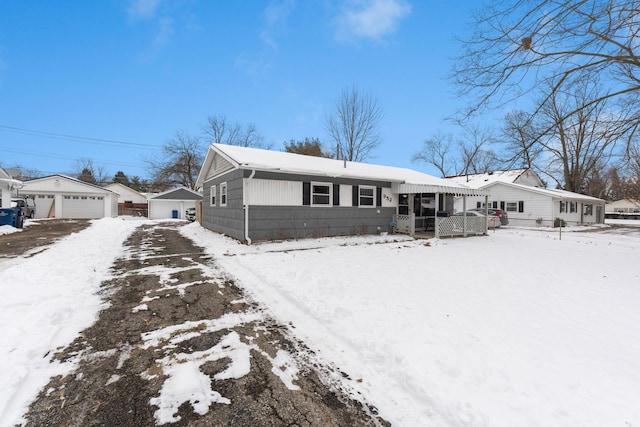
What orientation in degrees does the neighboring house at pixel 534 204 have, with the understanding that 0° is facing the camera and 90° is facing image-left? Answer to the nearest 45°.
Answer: approximately 315°

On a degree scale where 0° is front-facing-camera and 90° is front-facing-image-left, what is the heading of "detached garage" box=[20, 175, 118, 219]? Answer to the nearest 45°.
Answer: approximately 0°

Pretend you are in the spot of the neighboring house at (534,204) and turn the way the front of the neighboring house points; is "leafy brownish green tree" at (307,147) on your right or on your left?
on your right

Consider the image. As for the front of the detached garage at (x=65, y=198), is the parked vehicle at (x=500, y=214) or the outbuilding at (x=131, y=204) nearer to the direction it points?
the parked vehicle

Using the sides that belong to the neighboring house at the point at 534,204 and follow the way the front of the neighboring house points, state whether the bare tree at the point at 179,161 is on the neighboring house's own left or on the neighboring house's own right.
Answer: on the neighboring house's own right

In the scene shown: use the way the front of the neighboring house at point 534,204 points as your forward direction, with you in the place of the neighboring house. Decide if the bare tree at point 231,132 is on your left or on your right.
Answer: on your right

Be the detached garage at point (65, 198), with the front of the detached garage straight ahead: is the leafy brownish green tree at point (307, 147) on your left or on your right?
on your left

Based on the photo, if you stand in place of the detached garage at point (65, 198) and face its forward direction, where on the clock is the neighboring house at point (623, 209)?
The neighboring house is roughly at 10 o'clock from the detached garage.

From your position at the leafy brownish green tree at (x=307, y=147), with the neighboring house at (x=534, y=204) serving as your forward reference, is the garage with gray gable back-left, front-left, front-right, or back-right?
back-right

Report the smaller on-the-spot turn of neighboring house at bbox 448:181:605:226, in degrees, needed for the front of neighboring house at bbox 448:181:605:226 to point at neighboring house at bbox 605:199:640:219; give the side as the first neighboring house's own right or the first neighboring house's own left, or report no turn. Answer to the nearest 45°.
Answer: approximately 135° to the first neighboring house's own left
